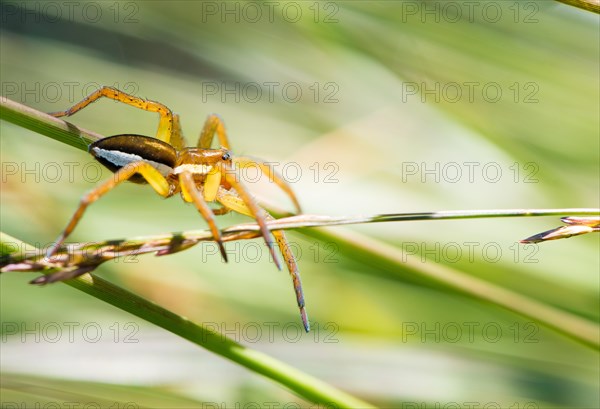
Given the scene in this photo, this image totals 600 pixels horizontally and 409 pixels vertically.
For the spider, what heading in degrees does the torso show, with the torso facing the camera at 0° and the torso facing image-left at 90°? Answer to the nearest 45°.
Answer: approximately 270°
